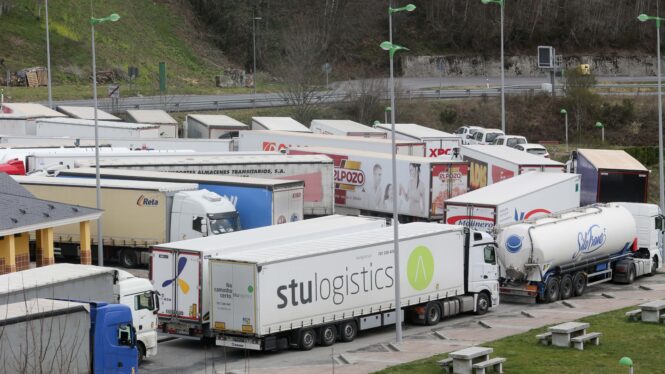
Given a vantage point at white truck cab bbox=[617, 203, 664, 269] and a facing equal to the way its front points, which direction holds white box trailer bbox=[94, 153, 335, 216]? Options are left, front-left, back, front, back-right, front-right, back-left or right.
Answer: back-left

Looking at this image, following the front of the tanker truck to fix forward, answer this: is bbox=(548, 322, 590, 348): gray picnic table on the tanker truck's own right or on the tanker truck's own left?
on the tanker truck's own right

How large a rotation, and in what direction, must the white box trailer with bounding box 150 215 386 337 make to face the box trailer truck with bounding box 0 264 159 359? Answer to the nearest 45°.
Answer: approximately 180°

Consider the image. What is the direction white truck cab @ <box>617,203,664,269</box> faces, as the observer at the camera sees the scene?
facing away from the viewer and to the right of the viewer

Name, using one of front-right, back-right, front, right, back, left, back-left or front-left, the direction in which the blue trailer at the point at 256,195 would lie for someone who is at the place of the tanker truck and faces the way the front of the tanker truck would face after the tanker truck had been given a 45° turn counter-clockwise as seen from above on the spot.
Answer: left

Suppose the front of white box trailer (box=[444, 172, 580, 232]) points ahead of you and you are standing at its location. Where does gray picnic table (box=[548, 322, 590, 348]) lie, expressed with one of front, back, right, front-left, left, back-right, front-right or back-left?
back-right

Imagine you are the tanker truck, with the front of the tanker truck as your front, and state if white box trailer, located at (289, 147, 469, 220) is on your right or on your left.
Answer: on your left

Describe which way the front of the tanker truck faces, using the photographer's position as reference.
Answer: facing away from the viewer and to the right of the viewer
